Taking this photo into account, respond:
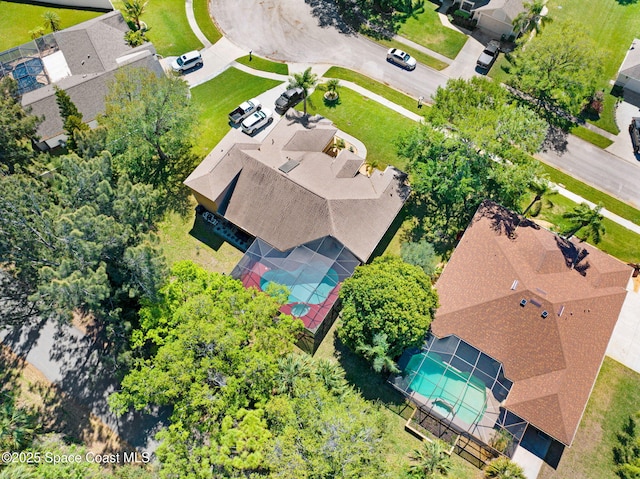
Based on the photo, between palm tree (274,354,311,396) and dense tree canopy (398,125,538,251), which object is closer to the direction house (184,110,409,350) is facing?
the dense tree canopy

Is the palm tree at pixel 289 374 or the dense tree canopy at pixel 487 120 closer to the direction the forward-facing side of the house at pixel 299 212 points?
the dense tree canopy

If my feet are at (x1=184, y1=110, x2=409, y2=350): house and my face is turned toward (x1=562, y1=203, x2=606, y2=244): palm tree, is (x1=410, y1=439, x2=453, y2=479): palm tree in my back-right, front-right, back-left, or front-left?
front-right

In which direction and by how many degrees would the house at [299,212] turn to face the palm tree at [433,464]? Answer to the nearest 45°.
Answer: approximately 90° to its right

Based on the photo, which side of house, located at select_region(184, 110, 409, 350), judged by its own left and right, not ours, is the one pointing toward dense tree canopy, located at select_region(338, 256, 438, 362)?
right

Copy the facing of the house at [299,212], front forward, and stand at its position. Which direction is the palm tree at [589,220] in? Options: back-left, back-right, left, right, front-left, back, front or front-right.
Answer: front-right

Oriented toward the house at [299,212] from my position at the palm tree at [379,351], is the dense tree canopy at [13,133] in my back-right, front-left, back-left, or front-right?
front-left

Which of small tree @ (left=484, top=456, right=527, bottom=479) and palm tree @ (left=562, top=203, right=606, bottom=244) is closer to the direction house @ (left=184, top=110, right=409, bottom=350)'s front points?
the palm tree

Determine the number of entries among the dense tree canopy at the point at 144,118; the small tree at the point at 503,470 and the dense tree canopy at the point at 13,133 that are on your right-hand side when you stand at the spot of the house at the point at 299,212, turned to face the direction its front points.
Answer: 1

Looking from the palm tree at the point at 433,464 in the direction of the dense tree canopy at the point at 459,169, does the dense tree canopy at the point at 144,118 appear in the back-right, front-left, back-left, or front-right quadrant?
front-left

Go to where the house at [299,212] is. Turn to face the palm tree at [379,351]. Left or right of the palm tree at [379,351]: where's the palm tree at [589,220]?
left

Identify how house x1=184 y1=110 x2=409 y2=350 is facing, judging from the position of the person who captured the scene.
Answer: facing away from the viewer and to the right of the viewer

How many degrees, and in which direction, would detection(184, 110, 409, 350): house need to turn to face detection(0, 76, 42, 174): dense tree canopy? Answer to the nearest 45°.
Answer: approximately 135° to its left
